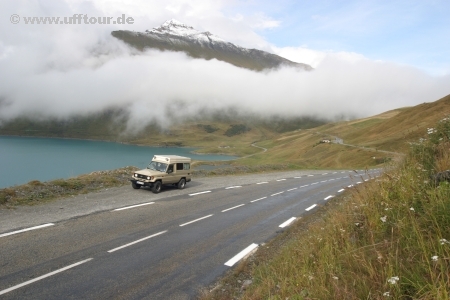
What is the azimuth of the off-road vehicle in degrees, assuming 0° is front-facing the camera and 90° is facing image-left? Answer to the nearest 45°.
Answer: approximately 45°
